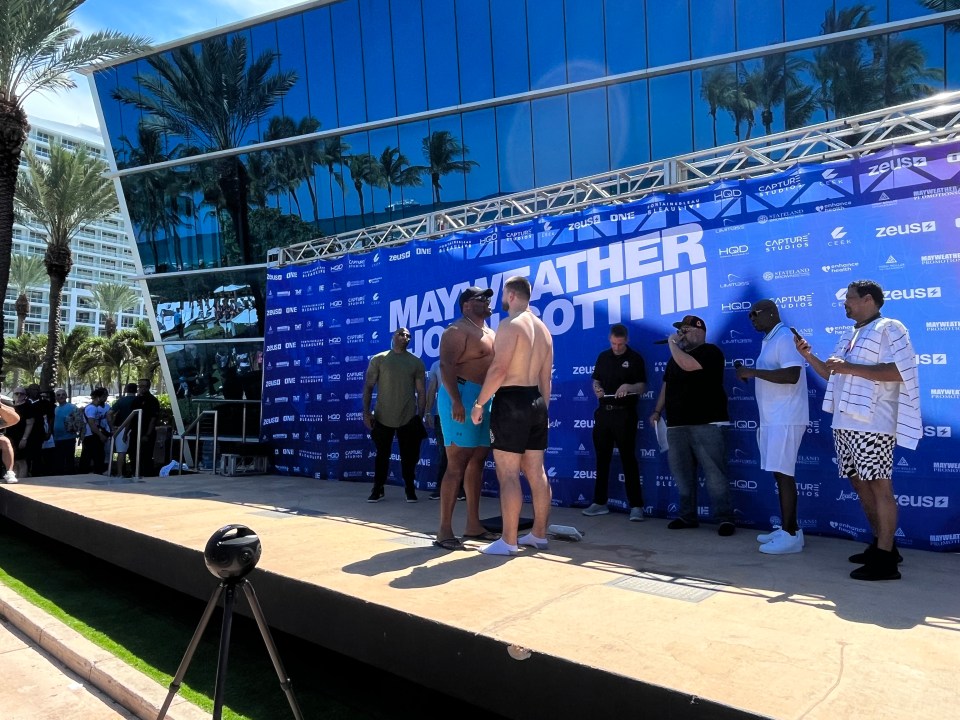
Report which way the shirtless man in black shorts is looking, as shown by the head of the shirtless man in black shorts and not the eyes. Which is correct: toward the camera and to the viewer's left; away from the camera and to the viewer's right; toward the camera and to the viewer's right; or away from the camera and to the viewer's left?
away from the camera and to the viewer's left

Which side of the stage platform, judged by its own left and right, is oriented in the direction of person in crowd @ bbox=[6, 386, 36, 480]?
right

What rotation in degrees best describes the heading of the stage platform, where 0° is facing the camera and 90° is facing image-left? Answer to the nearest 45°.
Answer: approximately 45°

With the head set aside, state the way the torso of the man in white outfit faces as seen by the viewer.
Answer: to the viewer's left

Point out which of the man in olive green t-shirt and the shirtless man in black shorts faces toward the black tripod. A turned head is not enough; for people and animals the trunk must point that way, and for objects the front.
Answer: the man in olive green t-shirt

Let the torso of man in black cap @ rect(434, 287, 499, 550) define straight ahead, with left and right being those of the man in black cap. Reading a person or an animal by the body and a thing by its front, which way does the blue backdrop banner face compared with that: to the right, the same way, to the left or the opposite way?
to the right

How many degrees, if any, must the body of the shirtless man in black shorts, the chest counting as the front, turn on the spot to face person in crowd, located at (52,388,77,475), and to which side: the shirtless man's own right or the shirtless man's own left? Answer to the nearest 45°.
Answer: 0° — they already face them

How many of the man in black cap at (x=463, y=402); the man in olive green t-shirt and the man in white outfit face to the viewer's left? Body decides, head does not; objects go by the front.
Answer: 1

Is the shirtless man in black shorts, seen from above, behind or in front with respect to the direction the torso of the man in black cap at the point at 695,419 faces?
in front

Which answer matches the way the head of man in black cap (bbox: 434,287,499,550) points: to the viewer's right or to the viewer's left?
to the viewer's right

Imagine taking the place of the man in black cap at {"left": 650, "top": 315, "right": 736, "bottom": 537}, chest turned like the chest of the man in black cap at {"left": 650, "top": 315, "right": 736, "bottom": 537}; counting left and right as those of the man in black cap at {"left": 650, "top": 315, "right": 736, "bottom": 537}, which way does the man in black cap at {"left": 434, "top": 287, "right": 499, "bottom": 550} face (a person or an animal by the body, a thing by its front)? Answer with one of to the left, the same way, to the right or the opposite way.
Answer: to the left

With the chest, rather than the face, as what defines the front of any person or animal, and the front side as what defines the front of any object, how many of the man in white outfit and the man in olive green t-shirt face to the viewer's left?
1

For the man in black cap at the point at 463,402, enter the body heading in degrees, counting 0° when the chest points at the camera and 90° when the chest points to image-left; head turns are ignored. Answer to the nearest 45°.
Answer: approximately 315°

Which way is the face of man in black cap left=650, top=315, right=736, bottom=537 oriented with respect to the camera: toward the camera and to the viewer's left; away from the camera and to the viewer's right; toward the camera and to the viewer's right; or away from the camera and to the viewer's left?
toward the camera and to the viewer's left

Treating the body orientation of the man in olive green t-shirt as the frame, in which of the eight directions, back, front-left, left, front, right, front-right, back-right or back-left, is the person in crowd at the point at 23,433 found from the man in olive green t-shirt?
back-right
